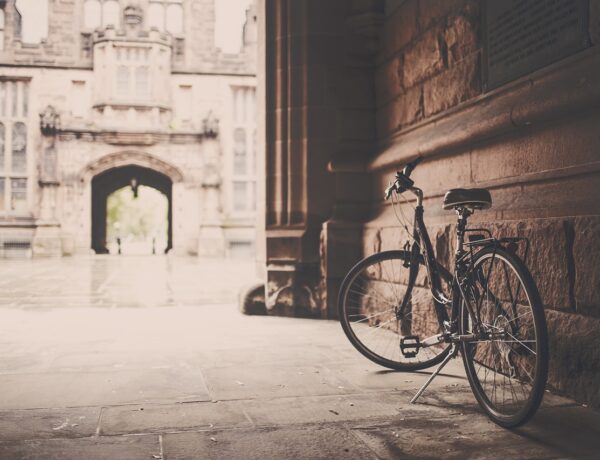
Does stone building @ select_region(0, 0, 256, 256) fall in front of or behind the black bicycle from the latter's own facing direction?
in front

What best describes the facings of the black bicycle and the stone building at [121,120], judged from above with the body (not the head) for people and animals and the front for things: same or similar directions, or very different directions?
very different directions

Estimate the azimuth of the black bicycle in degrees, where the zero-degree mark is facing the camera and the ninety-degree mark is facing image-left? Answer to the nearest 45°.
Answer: approximately 135°

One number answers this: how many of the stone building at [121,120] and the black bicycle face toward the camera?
1

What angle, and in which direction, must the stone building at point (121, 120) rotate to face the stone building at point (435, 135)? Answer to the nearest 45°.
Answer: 0° — it already faces it

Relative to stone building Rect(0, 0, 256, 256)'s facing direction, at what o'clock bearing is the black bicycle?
The black bicycle is roughly at 12 o'clock from the stone building.

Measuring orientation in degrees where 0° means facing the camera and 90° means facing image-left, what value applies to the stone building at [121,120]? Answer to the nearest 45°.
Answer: approximately 0°
